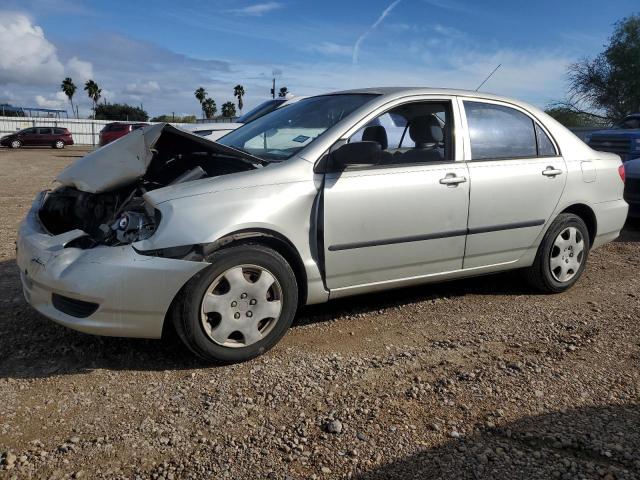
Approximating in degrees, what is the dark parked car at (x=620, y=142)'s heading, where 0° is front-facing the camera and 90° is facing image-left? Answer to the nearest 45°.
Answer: approximately 45°

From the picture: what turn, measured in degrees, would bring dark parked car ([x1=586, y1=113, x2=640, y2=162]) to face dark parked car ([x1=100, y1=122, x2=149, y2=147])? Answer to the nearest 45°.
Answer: approximately 45° to its right

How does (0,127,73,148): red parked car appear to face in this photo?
to the viewer's left

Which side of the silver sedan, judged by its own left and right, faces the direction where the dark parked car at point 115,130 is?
right

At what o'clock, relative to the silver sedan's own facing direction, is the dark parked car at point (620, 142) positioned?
The dark parked car is roughly at 6 o'clock from the silver sedan.

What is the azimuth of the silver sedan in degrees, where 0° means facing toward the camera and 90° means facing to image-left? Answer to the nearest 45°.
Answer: approximately 45°
